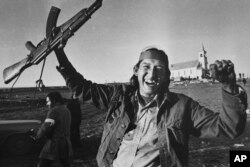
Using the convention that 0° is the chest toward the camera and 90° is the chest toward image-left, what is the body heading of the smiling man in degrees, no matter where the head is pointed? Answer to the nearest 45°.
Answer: approximately 0°

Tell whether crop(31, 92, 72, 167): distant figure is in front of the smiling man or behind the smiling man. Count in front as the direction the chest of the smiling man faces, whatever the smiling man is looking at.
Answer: behind
